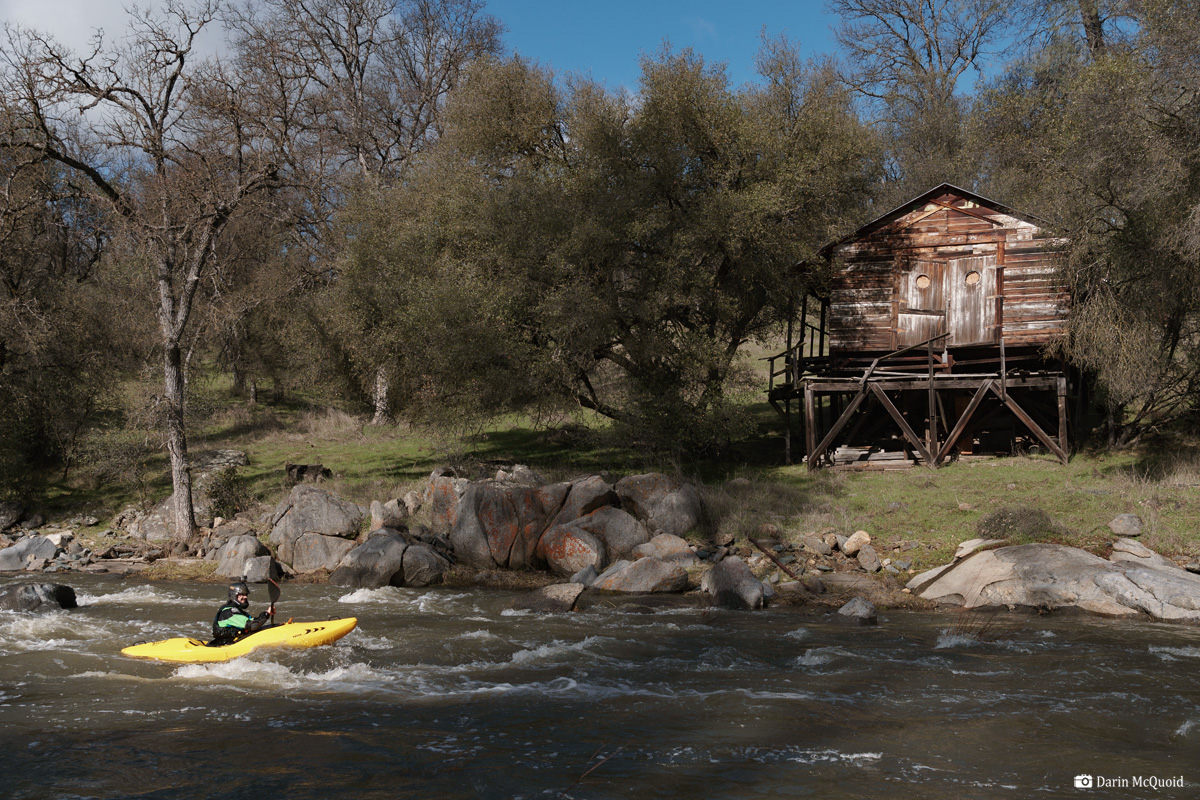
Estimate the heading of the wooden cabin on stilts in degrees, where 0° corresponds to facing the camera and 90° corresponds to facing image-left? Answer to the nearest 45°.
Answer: approximately 0°

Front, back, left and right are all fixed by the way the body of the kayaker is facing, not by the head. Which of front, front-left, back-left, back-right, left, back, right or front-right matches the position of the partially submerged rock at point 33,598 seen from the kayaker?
back-left

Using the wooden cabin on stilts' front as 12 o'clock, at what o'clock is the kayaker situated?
The kayaker is roughly at 1 o'clock from the wooden cabin on stilts.

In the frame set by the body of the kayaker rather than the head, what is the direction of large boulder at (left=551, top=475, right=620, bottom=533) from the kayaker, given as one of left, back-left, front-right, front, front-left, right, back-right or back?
front-left

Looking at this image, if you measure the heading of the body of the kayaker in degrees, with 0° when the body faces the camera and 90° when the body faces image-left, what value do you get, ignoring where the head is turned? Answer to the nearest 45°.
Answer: approximately 270°

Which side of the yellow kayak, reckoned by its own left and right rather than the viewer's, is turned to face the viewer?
right

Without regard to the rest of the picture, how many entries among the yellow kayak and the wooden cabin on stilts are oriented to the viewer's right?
1

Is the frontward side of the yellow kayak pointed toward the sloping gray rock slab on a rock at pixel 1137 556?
yes

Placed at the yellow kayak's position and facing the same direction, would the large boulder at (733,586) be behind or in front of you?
in front

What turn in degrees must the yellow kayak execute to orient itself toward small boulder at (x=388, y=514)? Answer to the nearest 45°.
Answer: approximately 90° to its left

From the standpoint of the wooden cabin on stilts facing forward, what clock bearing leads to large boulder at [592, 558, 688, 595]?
The large boulder is roughly at 1 o'clock from the wooden cabin on stilts.

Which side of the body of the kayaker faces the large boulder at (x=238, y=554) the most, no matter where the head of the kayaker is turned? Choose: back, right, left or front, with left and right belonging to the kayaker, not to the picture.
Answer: left

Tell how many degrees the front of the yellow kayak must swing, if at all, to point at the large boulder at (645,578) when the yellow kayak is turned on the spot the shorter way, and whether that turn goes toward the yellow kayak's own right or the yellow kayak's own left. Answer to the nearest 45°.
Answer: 0° — it already faces it

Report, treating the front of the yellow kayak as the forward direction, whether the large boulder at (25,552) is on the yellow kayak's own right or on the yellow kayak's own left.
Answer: on the yellow kayak's own left
